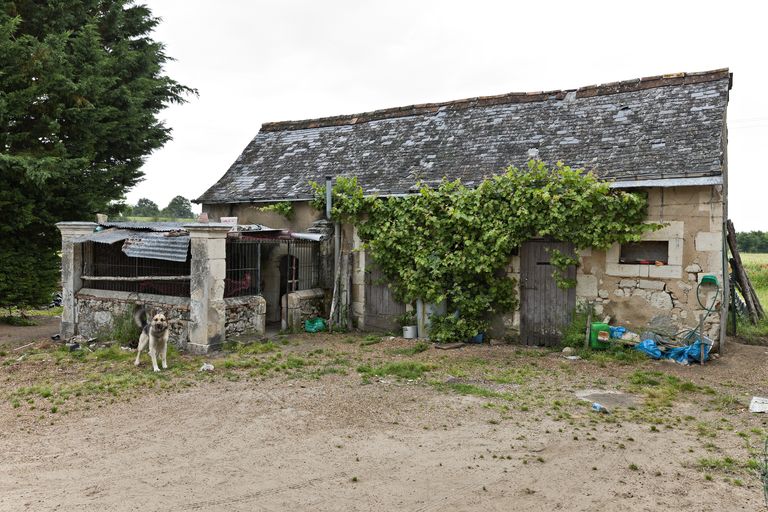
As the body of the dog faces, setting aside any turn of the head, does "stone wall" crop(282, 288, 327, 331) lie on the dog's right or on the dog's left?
on the dog's left

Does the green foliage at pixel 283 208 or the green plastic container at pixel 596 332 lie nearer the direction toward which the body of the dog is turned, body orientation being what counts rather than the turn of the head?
the green plastic container

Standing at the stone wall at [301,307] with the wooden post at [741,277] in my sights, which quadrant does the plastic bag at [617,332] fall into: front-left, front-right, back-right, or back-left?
front-right

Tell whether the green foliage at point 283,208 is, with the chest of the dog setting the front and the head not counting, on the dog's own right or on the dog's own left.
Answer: on the dog's own left

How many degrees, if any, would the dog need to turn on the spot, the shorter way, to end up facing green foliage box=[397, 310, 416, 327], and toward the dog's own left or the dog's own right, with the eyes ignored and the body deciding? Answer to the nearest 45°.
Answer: approximately 45° to the dog's own left

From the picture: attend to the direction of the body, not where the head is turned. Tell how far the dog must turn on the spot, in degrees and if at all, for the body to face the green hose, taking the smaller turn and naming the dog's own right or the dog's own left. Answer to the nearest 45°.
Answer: approximately 45° to the dog's own left

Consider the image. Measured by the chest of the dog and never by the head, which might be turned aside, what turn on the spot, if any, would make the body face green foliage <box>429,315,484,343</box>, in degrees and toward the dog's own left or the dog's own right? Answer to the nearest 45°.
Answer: approximately 45° to the dog's own left

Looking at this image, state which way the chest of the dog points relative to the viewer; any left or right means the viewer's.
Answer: facing the viewer and to the right of the viewer

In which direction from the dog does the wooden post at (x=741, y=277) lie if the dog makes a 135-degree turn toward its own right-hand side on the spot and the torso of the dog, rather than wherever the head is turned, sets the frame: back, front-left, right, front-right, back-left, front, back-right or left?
back
